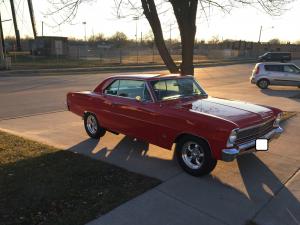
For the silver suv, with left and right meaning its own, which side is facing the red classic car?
right

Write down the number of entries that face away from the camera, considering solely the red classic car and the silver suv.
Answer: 0

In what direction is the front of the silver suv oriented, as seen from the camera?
facing to the right of the viewer

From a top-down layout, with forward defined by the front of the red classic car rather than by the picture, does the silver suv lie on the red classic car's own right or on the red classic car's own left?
on the red classic car's own left
